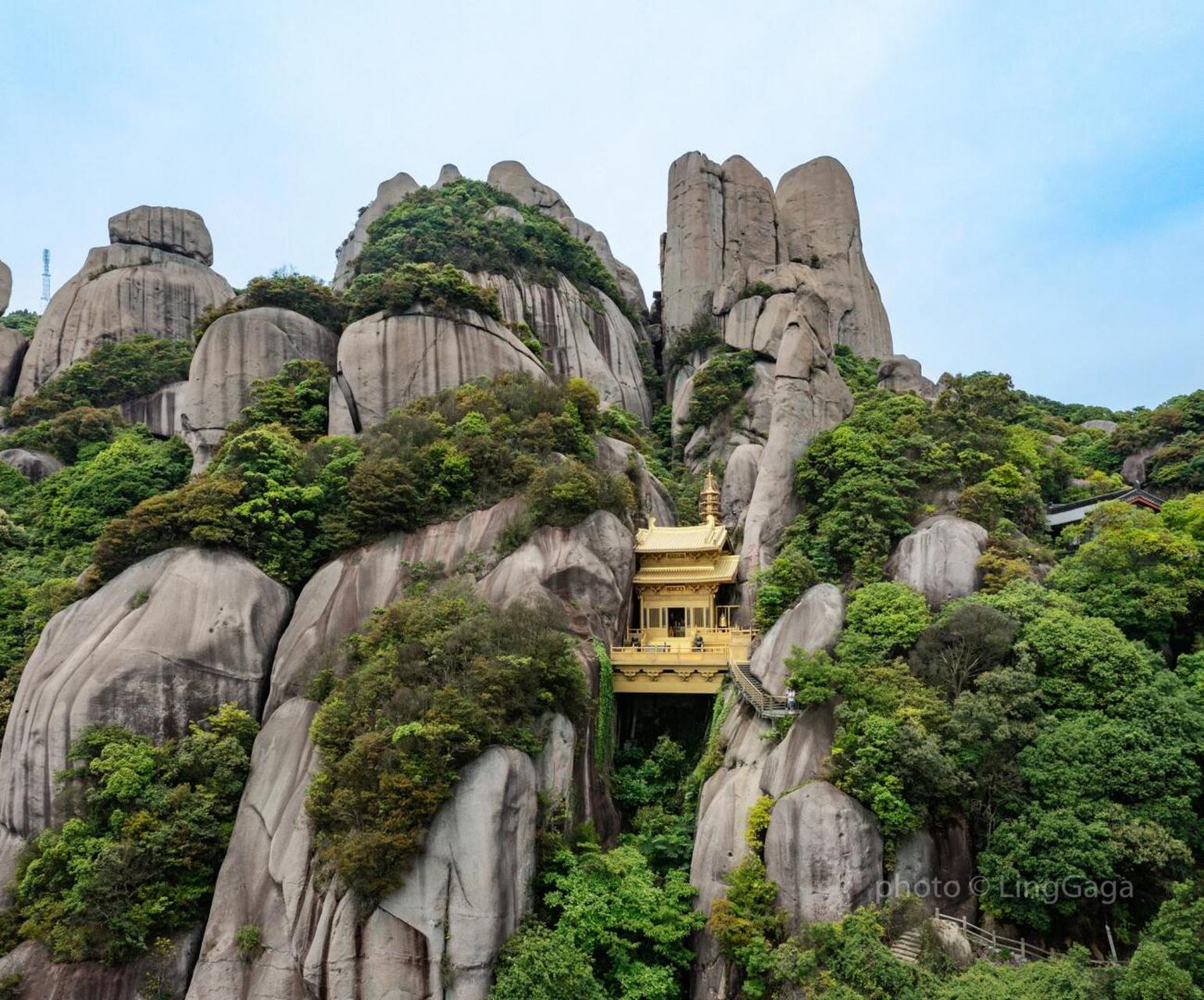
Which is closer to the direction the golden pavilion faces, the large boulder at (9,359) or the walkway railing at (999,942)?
the walkway railing

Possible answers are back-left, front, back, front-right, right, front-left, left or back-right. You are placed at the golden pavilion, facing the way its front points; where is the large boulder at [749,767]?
front

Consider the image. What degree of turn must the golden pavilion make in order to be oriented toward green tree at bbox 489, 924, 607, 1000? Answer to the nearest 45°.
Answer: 0° — it already faces it

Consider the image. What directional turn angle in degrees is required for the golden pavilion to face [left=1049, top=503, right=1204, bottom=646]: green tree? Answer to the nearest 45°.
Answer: approximately 45° to its left

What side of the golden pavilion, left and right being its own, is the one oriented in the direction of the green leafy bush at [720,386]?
back

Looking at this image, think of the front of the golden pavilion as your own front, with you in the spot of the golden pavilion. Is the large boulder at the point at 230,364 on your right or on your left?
on your right

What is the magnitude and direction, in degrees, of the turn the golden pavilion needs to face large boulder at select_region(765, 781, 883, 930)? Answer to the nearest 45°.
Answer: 0° — it already faces it

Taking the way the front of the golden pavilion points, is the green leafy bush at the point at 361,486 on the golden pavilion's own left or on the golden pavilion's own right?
on the golden pavilion's own right

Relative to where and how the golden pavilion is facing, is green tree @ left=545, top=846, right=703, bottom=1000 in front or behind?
in front

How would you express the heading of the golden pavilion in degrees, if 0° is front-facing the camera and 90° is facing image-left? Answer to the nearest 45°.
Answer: approximately 0°

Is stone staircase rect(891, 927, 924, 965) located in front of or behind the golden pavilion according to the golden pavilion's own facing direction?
in front

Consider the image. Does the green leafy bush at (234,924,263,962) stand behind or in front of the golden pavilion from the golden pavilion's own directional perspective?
in front
